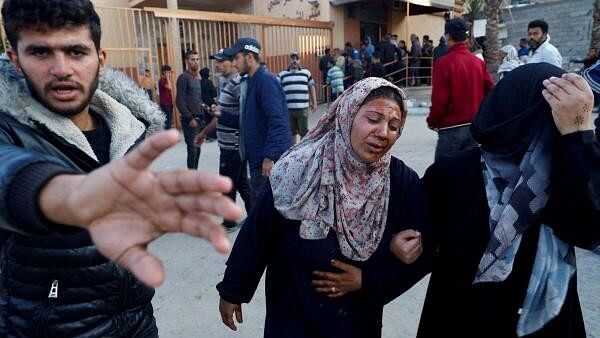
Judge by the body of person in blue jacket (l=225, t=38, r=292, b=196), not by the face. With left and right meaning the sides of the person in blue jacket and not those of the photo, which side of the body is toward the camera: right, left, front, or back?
left

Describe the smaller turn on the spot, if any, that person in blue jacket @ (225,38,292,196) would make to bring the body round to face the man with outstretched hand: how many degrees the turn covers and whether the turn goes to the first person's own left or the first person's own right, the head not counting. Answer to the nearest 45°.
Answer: approximately 90° to the first person's own left

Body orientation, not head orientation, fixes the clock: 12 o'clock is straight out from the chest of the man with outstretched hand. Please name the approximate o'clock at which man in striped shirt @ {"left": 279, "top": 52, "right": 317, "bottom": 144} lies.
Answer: The man in striped shirt is roughly at 7 o'clock from the man with outstretched hand.

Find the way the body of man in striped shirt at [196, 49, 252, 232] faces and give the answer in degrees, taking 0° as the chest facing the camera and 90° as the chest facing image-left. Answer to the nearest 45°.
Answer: approximately 90°

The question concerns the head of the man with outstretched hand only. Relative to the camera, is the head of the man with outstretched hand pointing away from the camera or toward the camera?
toward the camera

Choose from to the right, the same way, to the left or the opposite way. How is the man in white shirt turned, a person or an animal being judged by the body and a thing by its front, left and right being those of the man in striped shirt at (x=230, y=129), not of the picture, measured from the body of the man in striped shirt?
the same way

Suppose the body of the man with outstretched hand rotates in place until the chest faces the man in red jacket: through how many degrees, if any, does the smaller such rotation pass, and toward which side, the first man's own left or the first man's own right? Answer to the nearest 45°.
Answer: approximately 135° to the first man's own left

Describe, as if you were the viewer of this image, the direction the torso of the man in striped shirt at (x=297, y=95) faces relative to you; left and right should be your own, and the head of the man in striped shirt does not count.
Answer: facing the viewer

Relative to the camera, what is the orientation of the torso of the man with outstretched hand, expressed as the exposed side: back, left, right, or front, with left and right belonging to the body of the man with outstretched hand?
front

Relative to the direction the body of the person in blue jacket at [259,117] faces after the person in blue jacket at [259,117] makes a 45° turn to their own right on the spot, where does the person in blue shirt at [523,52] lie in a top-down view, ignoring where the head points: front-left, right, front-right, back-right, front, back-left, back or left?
right

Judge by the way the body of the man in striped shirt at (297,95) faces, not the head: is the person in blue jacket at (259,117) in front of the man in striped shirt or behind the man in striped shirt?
in front

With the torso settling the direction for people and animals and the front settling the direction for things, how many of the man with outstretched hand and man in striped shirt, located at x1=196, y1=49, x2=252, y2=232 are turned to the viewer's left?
1

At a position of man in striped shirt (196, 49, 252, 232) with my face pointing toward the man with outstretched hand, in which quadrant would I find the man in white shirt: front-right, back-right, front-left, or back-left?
back-left
